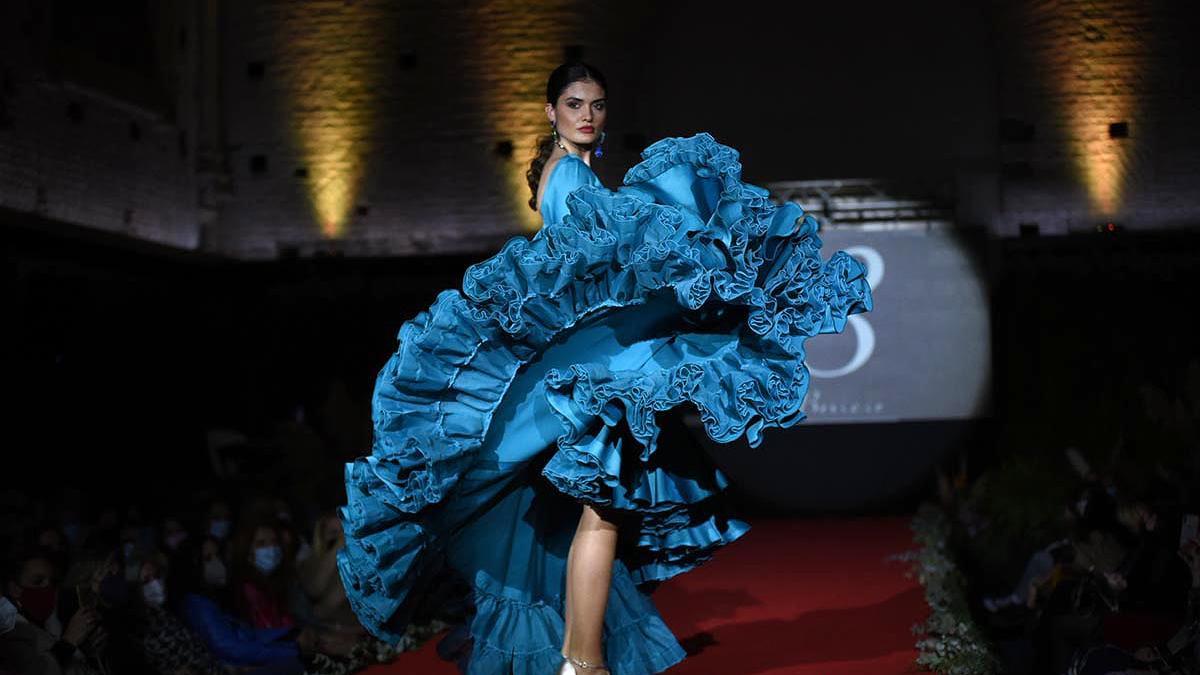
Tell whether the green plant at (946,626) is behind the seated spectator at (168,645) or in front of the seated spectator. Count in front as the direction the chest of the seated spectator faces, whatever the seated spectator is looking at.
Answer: in front

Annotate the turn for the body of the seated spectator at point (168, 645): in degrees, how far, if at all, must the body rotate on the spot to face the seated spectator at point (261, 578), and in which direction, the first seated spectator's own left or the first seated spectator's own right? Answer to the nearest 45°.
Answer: approximately 90° to the first seated spectator's own left

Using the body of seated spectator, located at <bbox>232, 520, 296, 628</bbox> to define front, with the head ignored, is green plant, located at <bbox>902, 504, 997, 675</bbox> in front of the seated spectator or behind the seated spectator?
in front

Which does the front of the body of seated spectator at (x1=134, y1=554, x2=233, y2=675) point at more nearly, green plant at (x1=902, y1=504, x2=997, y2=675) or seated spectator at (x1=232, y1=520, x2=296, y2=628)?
the green plant

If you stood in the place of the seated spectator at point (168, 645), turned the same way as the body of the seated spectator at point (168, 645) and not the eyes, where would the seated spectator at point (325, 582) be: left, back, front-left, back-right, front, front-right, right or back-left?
left

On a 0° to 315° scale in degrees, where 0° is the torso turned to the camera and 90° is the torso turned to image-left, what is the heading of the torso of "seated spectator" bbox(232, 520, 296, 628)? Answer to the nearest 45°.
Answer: approximately 315°

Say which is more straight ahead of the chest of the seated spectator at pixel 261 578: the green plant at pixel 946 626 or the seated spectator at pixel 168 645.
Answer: the green plant
